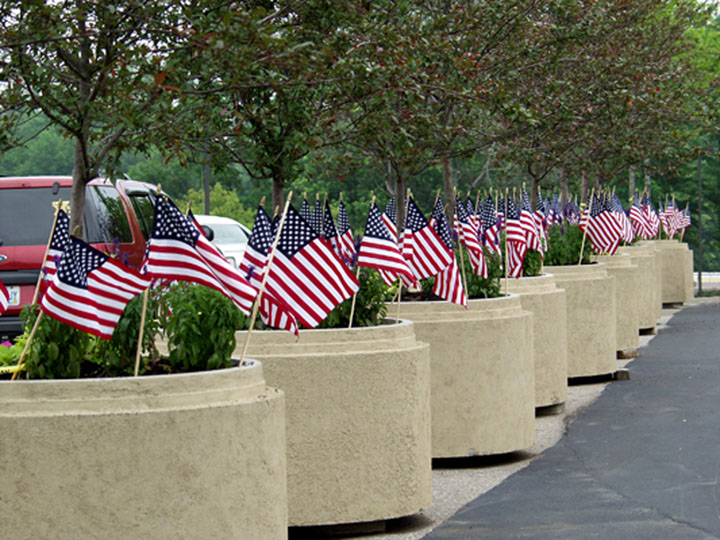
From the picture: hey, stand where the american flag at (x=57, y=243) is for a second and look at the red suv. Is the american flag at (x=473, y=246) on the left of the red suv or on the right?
right
